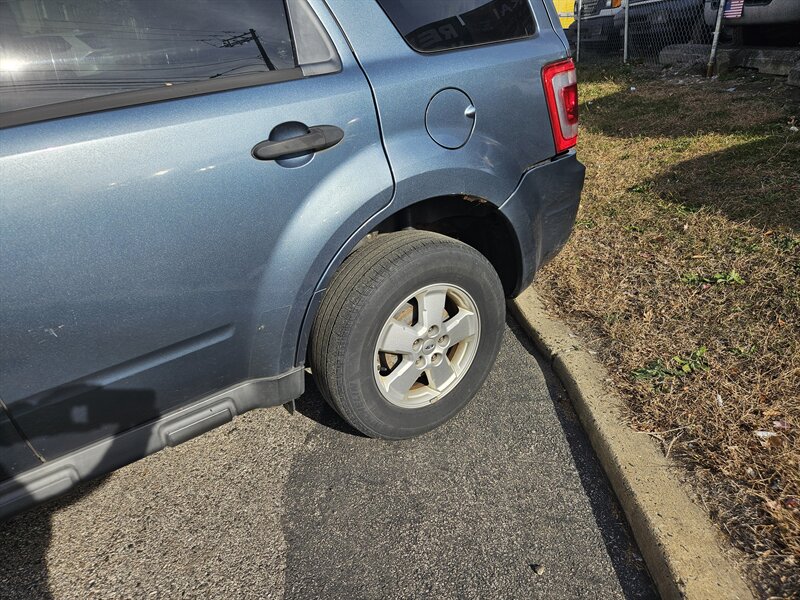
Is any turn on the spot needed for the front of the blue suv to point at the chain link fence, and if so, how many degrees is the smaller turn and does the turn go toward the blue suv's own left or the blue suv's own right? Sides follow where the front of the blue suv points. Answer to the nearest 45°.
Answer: approximately 180°

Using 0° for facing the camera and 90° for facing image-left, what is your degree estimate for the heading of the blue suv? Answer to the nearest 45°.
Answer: approximately 45°

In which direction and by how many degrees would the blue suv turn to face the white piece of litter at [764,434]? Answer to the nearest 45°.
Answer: approximately 135° to its left

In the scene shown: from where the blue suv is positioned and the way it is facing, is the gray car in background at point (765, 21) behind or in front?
behind
